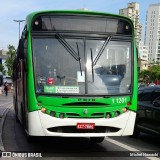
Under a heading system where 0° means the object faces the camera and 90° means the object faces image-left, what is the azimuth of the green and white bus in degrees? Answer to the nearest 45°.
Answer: approximately 0°
